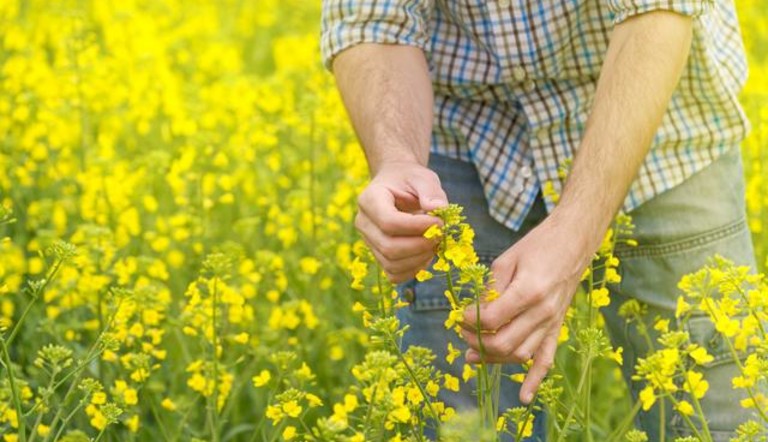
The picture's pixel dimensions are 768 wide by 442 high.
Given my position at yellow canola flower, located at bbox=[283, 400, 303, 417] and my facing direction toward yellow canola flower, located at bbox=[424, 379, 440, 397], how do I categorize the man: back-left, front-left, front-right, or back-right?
front-left

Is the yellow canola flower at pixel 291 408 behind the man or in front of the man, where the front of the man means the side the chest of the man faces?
in front

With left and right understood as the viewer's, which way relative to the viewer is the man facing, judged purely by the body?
facing the viewer and to the left of the viewer

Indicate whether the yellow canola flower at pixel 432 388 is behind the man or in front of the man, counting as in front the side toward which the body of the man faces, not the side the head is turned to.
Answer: in front

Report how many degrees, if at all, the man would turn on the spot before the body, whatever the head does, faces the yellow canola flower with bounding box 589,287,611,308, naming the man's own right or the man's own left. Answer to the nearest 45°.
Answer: approximately 45° to the man's own left
